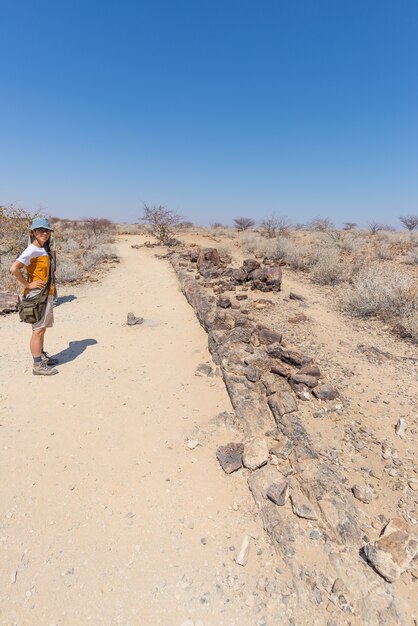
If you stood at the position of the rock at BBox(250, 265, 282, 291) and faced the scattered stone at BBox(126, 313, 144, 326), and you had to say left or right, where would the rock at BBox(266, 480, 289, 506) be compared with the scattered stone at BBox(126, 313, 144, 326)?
left

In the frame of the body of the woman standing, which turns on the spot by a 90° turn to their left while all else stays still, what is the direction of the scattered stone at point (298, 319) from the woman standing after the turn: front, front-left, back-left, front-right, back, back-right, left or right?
right

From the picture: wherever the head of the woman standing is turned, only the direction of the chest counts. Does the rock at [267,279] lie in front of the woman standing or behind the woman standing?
in front

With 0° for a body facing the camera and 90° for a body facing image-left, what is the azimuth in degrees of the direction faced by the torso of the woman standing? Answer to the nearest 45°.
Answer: approximately 270°
